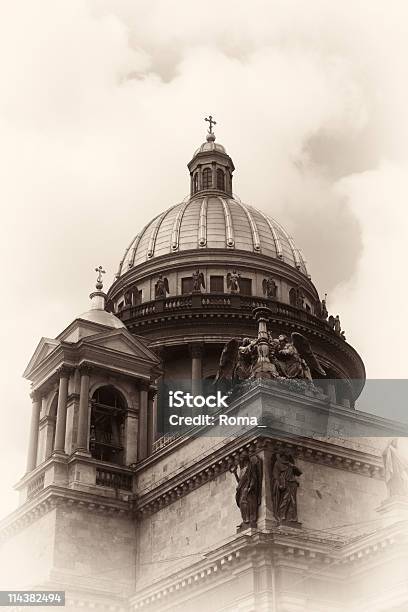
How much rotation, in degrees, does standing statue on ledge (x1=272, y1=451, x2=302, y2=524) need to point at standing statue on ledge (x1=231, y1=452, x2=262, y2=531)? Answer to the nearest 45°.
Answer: approximately 135° to its right

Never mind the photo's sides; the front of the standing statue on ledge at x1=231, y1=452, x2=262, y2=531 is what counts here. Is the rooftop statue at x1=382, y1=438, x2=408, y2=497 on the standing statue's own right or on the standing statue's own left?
on the standing statue's own left

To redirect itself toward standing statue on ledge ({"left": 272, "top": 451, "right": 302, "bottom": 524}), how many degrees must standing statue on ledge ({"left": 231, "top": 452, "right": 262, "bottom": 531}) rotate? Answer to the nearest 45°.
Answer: approximately 135° to its left

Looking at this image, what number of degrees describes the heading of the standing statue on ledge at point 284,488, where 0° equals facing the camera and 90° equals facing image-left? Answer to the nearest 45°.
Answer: approximately 315°
